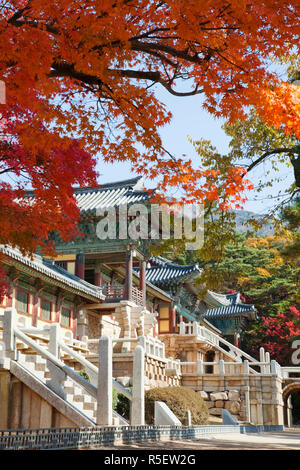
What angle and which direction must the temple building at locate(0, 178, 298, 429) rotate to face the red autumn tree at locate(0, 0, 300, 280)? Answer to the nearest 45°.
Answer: approximately 45° to its right

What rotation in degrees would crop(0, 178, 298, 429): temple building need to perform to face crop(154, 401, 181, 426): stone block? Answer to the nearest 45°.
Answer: approximately 45° to its right

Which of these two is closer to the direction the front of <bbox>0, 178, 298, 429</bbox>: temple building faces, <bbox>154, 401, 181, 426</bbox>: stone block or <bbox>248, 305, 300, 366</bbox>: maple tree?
the stone block

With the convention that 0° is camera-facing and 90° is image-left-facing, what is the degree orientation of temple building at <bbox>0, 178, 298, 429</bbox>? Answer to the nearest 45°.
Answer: approximately 315°

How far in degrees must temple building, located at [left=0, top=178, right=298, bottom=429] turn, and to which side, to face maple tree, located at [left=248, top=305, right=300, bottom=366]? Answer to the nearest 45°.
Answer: approximately 90° to its left

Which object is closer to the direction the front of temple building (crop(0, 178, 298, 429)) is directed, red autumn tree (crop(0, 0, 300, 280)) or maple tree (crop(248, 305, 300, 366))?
the red autumn tree
